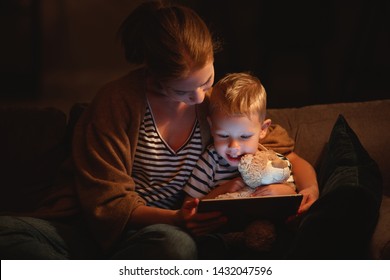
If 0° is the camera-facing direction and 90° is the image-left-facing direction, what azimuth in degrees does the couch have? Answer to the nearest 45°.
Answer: approximately 0°

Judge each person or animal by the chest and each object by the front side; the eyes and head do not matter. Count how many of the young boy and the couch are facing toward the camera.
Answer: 2

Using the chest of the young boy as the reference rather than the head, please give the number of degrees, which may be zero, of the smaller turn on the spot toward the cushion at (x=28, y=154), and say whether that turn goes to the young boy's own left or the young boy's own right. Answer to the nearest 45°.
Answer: approximately 90° to the young boy's own right
